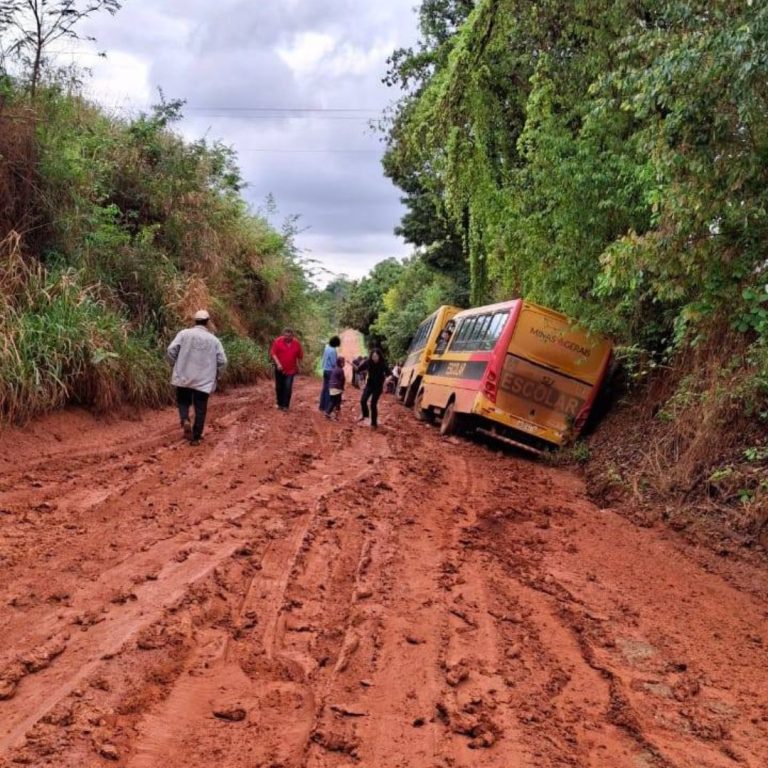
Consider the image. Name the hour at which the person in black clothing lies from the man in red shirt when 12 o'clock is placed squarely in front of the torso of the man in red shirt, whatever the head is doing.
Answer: The person in black clothing is roughly at 10 o'clock from the man in red shirt.

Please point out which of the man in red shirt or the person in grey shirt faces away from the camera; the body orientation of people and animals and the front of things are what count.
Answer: the person in grey shirt

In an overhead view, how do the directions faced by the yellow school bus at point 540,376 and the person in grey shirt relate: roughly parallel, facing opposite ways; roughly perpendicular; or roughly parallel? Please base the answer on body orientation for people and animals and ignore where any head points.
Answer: roughly parallel

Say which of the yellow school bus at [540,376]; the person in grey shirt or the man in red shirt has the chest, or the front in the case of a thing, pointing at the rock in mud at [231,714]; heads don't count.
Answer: the man in red shirt

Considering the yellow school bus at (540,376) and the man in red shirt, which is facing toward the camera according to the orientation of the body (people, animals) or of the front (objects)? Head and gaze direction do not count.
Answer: the man in red shirt

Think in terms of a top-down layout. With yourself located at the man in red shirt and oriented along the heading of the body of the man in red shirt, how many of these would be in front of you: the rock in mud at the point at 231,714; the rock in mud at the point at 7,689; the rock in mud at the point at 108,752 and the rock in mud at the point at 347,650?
4

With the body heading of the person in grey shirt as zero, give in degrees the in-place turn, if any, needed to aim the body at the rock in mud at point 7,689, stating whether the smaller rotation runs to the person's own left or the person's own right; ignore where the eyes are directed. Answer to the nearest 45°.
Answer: approximately 180°

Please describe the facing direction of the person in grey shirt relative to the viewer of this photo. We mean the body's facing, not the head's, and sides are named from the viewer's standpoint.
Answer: facing away from the viewer

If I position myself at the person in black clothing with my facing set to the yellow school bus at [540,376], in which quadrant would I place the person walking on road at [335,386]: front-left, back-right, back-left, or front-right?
back-left

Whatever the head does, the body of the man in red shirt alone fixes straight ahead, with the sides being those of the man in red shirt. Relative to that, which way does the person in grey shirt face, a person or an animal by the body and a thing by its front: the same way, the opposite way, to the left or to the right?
the opposite way

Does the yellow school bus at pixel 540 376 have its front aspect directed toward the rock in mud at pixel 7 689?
no

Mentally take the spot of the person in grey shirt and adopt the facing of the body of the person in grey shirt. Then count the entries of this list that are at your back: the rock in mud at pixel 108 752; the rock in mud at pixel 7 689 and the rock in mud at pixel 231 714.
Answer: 3

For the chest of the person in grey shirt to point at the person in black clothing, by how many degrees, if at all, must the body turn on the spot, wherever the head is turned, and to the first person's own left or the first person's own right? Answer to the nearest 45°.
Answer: approximately 45° to the first person's own right

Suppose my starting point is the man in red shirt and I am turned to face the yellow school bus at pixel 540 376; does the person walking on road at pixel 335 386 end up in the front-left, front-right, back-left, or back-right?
front-right

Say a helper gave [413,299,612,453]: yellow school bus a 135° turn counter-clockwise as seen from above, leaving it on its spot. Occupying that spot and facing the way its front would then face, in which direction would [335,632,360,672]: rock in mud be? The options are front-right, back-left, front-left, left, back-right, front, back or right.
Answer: front

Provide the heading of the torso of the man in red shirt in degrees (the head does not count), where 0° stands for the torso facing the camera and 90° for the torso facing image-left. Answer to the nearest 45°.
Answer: approximately 0°

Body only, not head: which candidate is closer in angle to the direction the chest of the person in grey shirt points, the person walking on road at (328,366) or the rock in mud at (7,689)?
the person walking on road

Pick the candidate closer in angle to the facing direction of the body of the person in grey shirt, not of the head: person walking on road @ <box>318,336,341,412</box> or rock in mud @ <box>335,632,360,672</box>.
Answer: the person walking on road

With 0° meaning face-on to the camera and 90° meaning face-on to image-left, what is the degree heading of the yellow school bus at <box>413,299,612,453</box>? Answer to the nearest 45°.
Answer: approximately 135°

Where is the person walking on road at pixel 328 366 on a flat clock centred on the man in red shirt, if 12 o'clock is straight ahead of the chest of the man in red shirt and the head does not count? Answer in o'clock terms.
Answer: The person walking on road is roughly at 8 o'clock from the man in red shirt.

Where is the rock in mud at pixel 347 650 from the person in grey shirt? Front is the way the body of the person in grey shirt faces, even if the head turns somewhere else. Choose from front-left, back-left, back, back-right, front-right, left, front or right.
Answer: back

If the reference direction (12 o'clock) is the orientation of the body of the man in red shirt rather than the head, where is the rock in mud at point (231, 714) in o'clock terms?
The rock in mud is roughly at 12 o'clock from the man in red shirt.
